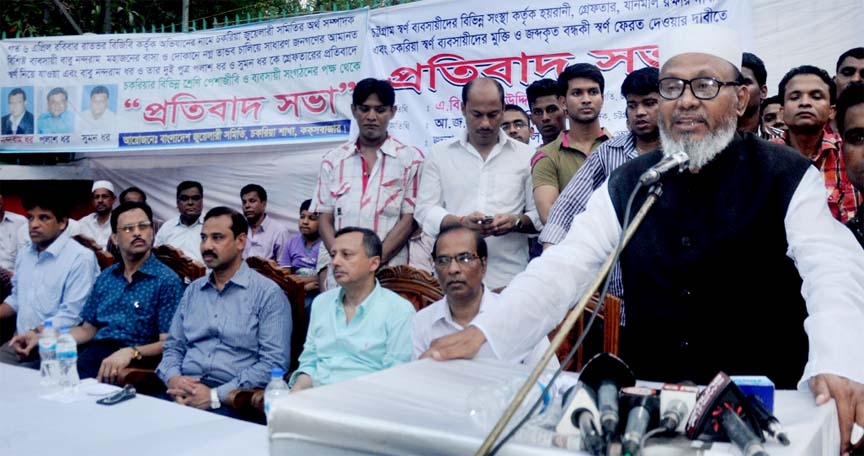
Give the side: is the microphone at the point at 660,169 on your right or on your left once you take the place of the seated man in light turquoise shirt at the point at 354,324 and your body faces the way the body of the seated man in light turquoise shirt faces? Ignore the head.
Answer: on your left

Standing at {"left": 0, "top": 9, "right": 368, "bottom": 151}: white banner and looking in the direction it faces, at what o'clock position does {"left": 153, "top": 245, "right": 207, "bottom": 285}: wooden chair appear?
The wooden chair is roughly at 12 o'clock from the white banner.

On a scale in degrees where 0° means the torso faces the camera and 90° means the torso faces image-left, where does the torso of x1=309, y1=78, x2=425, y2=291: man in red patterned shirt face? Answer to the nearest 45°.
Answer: approximately 0°

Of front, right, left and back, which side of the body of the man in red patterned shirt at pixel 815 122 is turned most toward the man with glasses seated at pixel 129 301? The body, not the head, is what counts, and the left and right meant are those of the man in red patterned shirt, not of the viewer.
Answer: right

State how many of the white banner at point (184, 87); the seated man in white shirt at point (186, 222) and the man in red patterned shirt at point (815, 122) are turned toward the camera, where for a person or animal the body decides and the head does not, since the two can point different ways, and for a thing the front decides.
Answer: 3

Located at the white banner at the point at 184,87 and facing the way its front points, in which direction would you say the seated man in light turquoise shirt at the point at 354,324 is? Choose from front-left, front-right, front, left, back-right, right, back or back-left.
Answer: front

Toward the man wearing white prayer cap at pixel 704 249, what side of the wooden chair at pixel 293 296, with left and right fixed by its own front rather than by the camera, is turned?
left

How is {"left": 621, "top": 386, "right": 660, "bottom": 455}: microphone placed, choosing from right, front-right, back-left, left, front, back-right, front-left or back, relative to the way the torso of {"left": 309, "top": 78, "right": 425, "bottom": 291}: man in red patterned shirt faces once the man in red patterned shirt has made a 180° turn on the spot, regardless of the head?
back

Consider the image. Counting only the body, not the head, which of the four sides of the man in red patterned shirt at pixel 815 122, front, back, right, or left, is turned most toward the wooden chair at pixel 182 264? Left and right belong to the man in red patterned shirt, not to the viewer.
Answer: right

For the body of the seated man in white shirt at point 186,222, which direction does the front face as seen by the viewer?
toward the camera

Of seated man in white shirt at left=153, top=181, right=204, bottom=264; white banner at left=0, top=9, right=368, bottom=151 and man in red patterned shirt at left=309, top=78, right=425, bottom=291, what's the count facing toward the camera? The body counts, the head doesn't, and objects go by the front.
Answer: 3

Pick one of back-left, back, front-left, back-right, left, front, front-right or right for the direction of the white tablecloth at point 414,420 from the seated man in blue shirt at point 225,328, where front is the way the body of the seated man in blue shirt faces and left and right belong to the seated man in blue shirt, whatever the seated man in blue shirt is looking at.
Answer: front-left

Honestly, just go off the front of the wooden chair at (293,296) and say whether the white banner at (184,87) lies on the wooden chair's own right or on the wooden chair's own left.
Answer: on the wooden chair's own right

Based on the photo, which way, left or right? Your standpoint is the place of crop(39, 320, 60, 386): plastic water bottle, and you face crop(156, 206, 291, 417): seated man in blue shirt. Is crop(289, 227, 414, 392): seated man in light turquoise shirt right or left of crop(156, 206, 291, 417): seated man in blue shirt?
right

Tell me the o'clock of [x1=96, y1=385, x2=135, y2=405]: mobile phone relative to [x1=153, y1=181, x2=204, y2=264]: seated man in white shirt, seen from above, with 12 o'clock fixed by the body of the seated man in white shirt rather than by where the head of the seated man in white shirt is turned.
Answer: The mobile phone is roughly at 12 o'clock from the seated man in white shirt.
